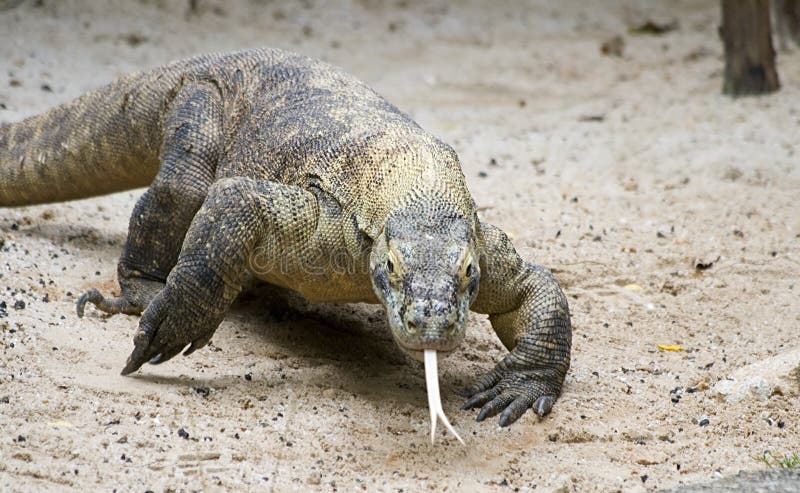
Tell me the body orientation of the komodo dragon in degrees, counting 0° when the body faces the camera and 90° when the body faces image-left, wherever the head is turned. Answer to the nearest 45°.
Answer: approximately 315°

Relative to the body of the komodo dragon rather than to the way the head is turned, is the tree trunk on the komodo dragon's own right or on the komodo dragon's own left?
on the komodo dragon's own left
